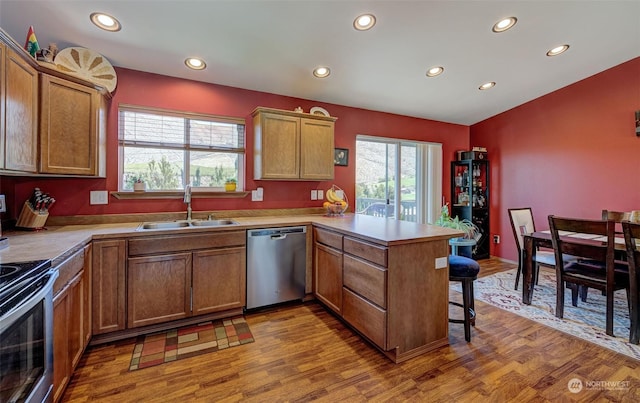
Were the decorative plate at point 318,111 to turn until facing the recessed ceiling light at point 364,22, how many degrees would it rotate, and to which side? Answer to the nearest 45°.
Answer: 0° — it already faces it

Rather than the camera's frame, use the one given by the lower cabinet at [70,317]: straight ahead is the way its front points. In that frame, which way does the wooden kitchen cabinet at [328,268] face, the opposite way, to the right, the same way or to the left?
the opposite way

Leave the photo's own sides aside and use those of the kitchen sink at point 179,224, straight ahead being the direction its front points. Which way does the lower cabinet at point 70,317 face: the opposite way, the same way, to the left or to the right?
to the left

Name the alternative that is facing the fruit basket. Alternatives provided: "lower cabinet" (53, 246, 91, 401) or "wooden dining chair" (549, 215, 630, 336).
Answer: the lower cabinet

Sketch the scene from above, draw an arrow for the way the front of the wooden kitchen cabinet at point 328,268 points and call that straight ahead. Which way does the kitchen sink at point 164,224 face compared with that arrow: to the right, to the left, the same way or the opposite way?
to the left

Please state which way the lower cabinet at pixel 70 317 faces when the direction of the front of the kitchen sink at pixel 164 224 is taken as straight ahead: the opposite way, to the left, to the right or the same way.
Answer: to the left

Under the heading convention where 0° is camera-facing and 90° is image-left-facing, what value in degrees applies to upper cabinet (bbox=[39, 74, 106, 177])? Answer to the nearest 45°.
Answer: approximately 315°

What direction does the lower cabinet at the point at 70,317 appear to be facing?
to the viewer's right

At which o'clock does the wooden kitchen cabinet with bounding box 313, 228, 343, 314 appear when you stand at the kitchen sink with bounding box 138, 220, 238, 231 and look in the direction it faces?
The wooden kitchen cabinet is roughly at 10 o'clock from the kitchen sink.

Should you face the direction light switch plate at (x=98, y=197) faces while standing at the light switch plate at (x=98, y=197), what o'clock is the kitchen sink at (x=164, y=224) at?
The kitchen sink is roughly at 10 o'clock from the light switch plate.

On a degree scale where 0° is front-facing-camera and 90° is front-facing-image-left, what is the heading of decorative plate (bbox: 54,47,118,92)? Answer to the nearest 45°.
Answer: approximately 0°

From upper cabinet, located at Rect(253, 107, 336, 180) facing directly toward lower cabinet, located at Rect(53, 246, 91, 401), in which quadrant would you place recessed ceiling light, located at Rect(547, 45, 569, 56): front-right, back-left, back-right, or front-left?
back-left
